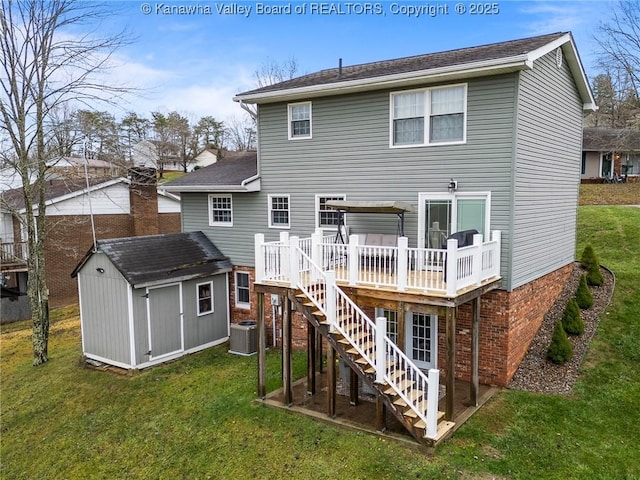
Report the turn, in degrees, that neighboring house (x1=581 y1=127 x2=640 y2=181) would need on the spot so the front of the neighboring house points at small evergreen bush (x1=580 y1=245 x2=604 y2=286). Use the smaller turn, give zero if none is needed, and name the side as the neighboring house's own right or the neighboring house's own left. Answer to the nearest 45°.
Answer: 0° — it already faces it

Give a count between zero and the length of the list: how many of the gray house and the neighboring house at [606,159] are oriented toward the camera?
1

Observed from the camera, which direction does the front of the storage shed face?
facing the viewer and to the right of the viewer

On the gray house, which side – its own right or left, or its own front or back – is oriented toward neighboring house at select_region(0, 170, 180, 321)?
left

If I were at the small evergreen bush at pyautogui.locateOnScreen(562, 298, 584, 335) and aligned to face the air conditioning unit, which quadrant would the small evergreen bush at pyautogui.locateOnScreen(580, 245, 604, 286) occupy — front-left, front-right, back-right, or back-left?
back-right

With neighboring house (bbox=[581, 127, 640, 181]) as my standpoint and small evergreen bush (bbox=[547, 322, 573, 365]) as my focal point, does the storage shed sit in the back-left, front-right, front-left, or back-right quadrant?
front-right

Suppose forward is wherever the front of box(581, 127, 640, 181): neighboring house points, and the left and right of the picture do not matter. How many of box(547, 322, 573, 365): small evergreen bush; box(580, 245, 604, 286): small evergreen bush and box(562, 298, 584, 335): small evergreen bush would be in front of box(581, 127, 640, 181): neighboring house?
3

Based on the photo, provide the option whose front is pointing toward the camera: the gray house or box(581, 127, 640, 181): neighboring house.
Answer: the neighboring house

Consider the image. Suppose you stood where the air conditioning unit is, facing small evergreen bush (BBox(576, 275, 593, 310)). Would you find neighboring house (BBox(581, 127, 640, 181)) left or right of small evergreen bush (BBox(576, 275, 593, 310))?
left

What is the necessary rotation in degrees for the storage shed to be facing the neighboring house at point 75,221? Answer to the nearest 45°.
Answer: approximately 135° to its left

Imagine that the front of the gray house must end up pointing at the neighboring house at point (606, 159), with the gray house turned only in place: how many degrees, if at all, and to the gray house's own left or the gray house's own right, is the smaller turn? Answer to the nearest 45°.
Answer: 0° — it already faces it

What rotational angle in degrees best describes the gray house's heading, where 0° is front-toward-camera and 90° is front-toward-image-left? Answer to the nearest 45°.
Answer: approximately 225°

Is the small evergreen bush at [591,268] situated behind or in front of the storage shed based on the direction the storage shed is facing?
in front

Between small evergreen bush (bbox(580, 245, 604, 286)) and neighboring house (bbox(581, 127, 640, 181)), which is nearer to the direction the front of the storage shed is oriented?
the small evergreen bush
